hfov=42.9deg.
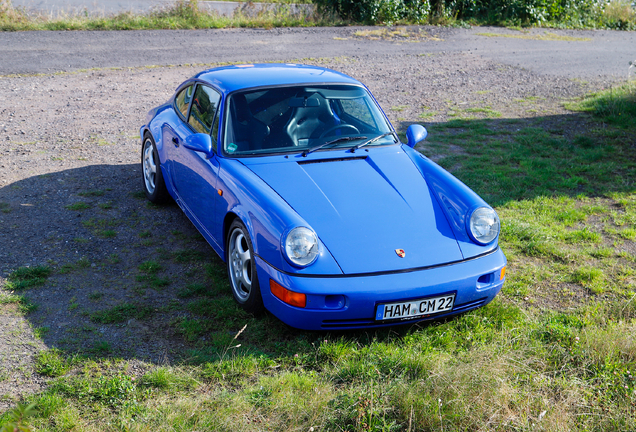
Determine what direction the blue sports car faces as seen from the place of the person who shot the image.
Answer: facing the viewer and to the right of the viewer

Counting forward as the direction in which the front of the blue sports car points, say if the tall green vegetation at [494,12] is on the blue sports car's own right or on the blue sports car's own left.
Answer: on the blue sports car's own left

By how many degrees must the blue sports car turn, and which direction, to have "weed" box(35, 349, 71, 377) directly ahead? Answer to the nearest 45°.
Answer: approximately 90° to its right

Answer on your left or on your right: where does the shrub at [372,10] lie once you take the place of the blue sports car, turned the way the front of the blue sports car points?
on your left
